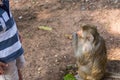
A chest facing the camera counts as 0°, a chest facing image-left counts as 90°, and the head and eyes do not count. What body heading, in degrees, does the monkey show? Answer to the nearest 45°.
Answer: approximately 90°

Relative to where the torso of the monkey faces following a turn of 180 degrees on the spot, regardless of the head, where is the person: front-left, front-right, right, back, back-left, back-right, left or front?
back-right
